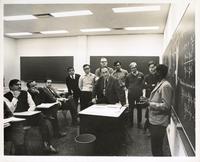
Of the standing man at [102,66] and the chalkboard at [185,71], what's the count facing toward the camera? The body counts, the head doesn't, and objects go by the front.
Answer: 1

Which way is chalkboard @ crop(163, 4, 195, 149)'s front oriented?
to the viewer's left

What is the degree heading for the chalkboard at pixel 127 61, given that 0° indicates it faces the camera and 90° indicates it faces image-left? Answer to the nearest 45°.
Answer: approximately 0°
